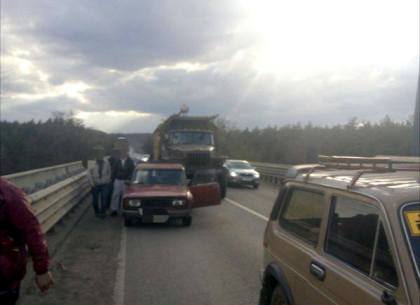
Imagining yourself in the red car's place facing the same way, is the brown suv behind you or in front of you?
in front

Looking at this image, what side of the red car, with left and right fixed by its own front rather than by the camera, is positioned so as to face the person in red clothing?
front

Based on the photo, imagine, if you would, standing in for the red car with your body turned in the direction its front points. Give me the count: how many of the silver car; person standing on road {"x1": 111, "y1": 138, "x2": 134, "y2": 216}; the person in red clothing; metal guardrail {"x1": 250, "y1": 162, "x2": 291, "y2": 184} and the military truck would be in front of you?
1

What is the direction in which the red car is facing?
toward the camera

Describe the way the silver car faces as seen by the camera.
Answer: facing the viewer and to the right of the viewer

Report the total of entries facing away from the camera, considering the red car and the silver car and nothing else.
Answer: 0

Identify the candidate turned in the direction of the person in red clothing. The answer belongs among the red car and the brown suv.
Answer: the red car

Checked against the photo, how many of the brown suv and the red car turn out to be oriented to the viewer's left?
0

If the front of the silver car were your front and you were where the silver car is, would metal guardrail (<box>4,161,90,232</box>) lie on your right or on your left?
on your right

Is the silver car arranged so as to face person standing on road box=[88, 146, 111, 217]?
no
